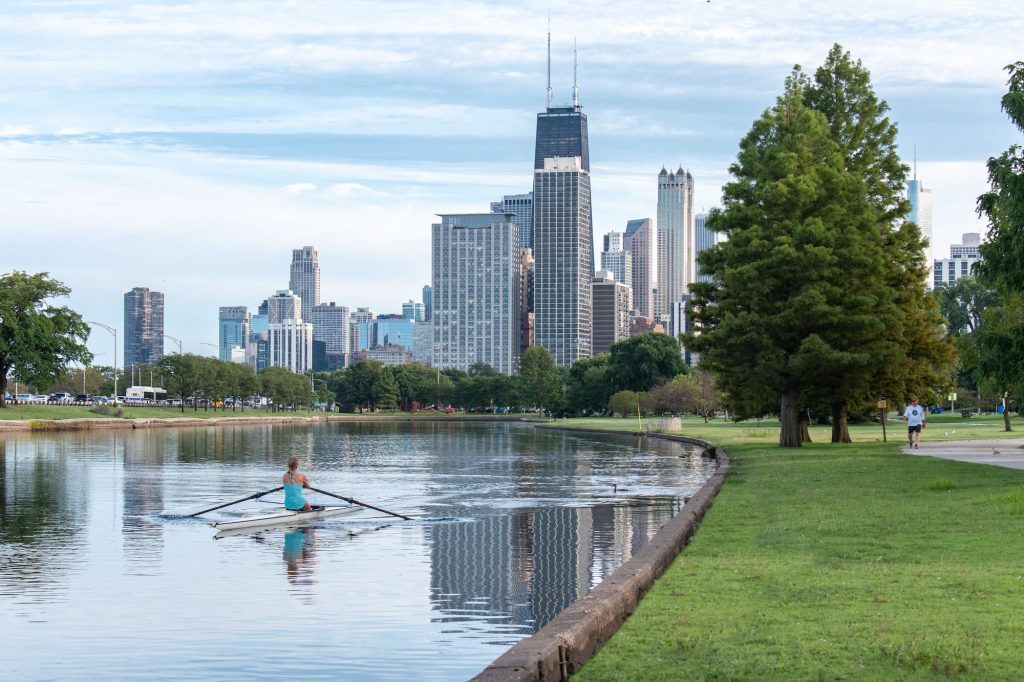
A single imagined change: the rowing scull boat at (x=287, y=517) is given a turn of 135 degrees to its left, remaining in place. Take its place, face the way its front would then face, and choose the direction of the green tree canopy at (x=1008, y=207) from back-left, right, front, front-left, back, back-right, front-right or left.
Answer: front

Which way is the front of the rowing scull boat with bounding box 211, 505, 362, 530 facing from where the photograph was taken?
facing the viewer and to the left of the viewer

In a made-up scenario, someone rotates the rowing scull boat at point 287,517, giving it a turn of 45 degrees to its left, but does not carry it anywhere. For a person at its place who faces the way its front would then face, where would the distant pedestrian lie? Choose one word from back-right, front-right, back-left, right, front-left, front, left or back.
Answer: back-left
